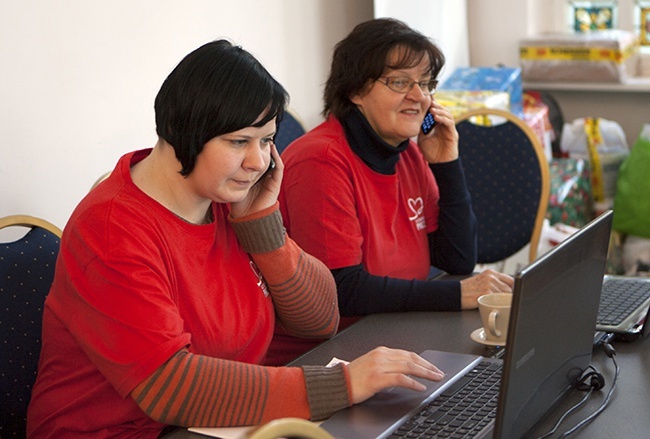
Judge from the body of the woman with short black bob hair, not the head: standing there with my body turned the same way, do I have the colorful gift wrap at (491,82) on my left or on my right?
on my left

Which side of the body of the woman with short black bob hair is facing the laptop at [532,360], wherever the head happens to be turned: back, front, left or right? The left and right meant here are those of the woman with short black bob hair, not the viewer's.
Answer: front

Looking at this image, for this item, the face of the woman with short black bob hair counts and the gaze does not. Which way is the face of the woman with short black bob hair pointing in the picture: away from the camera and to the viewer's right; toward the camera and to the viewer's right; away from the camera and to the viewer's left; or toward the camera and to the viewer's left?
toward the camera and to the viewer's right

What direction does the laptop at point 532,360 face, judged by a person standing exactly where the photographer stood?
facing away from the viewer and to the left of the viewer

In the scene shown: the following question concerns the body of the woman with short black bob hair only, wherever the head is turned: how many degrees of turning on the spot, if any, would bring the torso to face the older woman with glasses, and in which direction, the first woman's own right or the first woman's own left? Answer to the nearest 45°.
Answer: approximately 90° to the first woman's own left

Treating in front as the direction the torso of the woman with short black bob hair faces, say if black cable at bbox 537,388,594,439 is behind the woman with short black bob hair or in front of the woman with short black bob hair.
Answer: in front

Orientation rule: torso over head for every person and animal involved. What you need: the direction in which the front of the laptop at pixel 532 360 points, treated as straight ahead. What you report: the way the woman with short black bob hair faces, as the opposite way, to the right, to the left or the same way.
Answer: the opposite way

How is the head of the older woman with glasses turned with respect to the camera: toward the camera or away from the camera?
toward the camera
